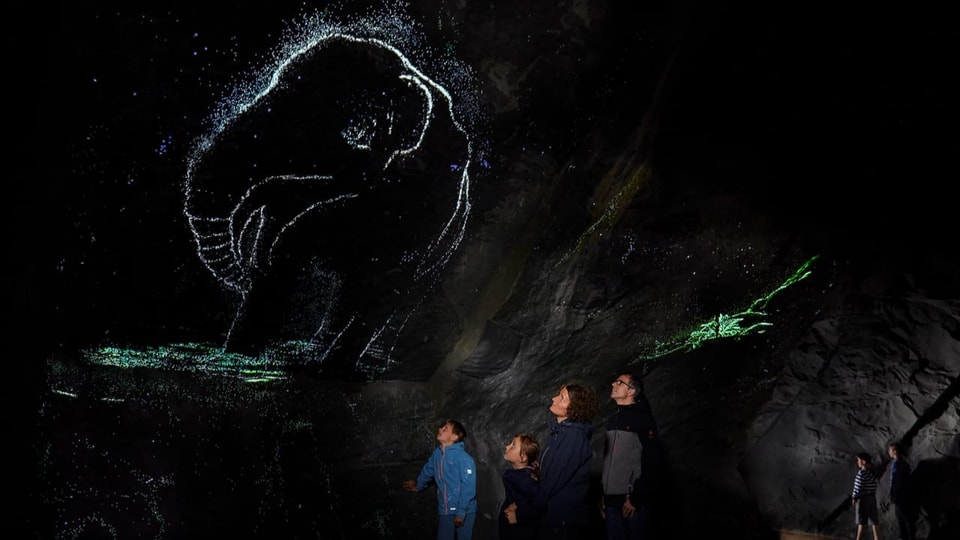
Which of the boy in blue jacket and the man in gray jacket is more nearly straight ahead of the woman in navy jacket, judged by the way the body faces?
the boy in blue jacket

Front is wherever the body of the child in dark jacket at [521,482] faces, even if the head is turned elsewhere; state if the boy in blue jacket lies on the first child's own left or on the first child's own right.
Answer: on the first child's own right

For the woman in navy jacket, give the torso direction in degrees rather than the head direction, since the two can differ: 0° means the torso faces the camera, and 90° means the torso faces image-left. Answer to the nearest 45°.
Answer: approximately 90°

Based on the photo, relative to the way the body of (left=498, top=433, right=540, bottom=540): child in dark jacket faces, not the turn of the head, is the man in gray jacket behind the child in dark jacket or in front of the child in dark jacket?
behind

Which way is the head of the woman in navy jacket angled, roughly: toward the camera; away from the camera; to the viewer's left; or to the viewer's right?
to the viewer's left

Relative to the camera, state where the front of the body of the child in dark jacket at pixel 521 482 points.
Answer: to the viewer's left

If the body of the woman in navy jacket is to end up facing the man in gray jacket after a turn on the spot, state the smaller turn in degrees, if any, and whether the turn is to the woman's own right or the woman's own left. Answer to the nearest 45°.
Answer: approximately 135° to the woman's own right
